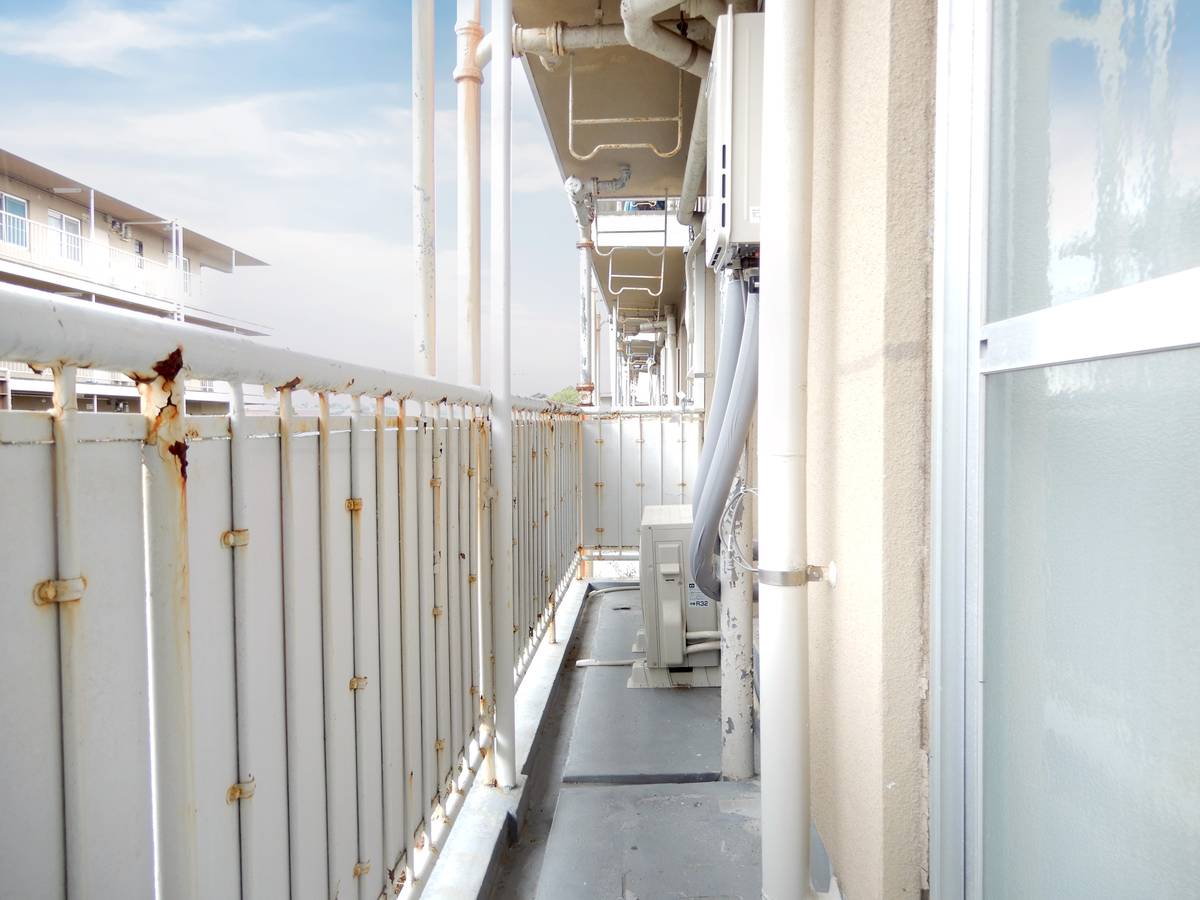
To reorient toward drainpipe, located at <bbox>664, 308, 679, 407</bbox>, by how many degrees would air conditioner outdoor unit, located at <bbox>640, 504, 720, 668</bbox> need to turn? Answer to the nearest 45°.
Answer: approximately 90° to its right

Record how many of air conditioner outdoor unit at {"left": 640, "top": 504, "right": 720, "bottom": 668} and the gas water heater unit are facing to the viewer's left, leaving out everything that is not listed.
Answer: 2

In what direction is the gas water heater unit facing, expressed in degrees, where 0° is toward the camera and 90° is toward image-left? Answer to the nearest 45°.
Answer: approximately 90°

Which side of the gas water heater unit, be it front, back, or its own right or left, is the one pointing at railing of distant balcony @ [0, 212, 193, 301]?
front

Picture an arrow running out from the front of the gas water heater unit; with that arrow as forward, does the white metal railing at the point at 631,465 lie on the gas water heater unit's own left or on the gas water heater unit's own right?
on the gas water heater unit's own right

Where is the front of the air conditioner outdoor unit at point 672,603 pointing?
to the viewer's left

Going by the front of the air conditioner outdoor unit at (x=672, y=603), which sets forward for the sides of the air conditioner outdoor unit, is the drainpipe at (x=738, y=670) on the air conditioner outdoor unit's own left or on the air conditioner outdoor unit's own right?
on the air conditioner outdoor unit's own left

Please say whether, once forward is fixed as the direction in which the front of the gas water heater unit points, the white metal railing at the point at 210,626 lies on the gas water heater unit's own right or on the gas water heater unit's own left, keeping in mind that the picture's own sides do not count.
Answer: on the gas water heater unit's own left
